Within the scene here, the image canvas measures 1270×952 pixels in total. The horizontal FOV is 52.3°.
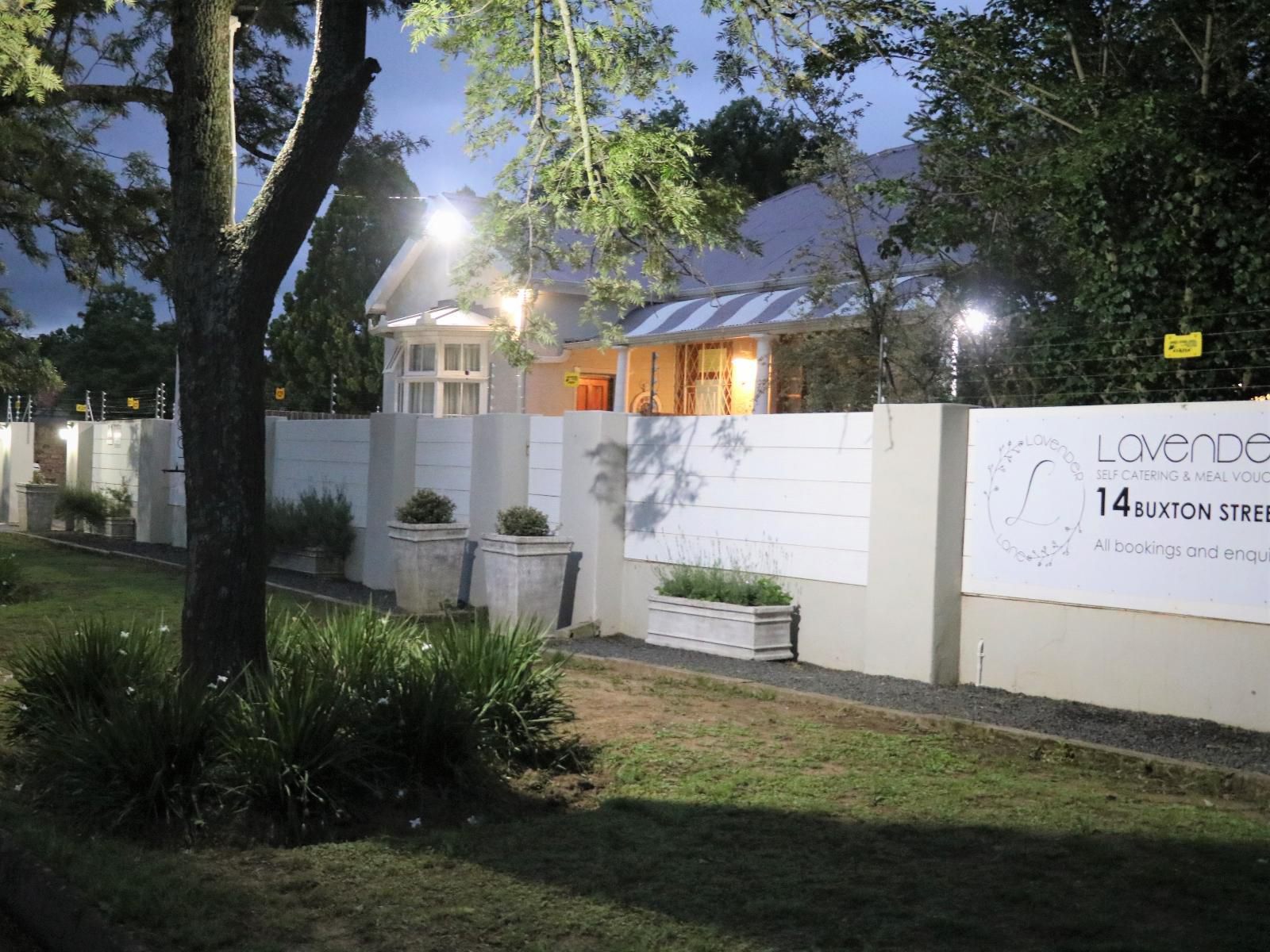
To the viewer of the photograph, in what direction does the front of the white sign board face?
facing the viewer and to the left of the viewer

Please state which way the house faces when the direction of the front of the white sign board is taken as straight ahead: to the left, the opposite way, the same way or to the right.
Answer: the same way

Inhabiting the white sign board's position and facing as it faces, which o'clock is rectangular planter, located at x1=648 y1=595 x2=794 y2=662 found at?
The rectangular planter is roughly at 2 o'clock from the white sign board.

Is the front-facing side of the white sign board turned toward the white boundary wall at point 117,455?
no

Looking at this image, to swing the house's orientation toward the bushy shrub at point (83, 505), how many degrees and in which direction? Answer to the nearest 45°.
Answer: approximately 45° to its right

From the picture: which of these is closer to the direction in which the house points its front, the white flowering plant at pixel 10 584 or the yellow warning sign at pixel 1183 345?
the white flowering plant

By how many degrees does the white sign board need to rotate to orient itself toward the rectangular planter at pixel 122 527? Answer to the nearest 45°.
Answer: approximately 90° to its right

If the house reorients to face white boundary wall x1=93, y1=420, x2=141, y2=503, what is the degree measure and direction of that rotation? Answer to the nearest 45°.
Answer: approximately 45° to its right

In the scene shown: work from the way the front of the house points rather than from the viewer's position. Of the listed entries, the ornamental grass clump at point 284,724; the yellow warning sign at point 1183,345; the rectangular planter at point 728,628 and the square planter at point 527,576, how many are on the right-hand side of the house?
0

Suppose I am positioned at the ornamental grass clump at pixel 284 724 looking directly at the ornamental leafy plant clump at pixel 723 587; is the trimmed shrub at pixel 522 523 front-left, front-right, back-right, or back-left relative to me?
front-left

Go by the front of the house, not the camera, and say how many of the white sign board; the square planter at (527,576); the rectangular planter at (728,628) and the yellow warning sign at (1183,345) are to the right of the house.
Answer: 0

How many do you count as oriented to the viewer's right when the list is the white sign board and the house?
0

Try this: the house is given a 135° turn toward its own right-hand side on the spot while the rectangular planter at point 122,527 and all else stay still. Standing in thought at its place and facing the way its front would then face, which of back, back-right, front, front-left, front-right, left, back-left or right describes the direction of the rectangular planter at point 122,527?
left

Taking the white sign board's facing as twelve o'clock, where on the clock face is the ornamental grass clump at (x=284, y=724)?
The ornamental grass clump is roughly at 12 o'clock from the white sign board.

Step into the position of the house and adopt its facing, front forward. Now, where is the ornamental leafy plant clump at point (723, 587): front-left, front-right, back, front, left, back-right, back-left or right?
front-left

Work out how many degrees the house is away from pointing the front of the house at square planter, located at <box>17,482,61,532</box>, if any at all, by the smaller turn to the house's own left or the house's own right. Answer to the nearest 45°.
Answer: approximately 45° to the house's own right
